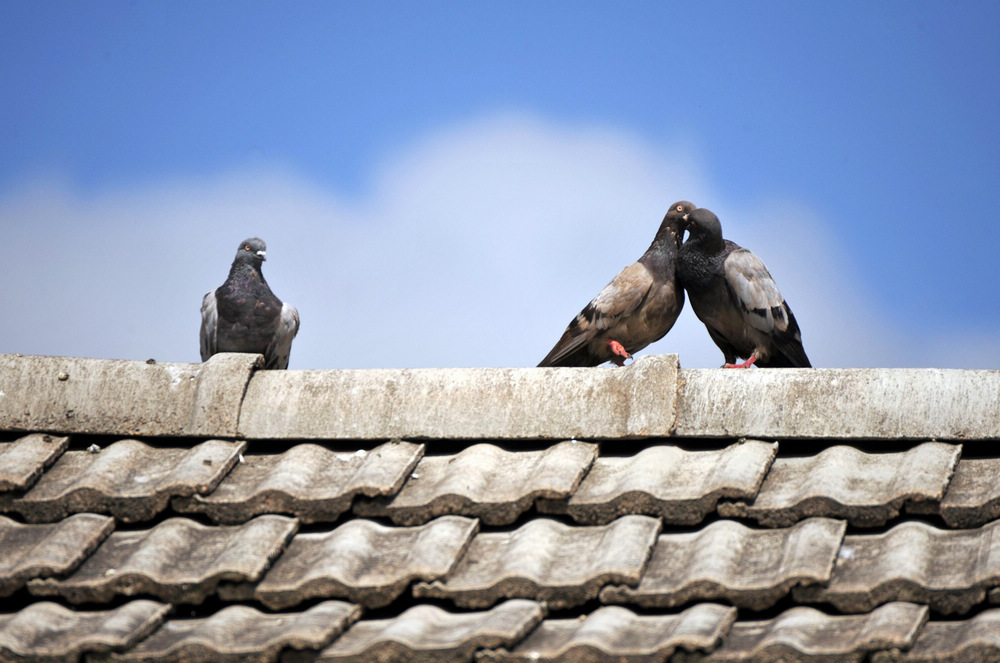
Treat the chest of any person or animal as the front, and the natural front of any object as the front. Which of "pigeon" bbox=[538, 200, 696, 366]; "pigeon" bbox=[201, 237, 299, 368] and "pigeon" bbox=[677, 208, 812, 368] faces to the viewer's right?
"pigeon" bbox=[538, 200, 696, 366]

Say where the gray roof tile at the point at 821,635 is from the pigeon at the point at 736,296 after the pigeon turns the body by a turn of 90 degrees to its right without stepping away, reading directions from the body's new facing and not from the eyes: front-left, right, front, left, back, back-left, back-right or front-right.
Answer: back-left

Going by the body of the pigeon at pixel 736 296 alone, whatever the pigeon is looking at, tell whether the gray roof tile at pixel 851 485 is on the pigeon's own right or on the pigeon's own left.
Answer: on the pigeon's own left

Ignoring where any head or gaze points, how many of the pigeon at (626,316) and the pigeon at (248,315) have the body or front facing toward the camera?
1

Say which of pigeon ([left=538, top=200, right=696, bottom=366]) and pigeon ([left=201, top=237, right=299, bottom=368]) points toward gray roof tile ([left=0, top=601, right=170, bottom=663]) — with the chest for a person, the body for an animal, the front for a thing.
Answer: pigeon ([left=201, top=237, right=299, bottom=368])

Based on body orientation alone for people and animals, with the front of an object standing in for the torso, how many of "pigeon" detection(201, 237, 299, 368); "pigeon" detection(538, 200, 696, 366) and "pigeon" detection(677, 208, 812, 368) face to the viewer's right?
1

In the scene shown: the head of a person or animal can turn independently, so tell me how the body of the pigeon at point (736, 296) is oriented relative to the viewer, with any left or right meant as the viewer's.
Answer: facing the viewer and to the left of the viewer

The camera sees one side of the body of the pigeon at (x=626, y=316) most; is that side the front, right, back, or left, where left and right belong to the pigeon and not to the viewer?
right

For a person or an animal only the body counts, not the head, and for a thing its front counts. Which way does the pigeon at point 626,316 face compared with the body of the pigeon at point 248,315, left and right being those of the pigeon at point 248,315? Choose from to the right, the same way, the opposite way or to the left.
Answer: to the left

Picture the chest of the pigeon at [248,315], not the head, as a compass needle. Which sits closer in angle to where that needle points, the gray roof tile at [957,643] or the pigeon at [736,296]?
the gray roof tile

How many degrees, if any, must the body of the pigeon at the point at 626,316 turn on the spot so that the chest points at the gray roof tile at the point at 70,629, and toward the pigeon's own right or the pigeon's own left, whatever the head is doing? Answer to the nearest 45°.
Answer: approximately 90° to the pigeon's own right

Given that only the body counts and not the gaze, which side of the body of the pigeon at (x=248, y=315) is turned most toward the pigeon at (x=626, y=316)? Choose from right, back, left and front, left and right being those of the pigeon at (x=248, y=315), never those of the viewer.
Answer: left

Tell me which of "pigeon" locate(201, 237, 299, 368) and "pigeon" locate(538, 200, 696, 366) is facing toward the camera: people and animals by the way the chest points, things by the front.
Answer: "pigeon" locate(201, 237, 299, 368)

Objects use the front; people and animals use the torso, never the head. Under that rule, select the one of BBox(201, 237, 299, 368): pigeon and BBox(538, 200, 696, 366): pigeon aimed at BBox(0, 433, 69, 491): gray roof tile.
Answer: BBox(201, 237, 299, 368): pigeon

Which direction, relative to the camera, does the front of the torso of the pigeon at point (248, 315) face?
toward the camera

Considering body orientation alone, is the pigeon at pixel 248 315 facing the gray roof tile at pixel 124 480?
yes

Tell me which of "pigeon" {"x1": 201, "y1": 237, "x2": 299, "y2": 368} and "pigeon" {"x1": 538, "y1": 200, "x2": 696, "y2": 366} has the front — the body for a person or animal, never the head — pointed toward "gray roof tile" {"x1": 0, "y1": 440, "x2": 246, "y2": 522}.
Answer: "pigeon" {"x1": 201, "y1": 237, "x2": 299, "y2": 368}

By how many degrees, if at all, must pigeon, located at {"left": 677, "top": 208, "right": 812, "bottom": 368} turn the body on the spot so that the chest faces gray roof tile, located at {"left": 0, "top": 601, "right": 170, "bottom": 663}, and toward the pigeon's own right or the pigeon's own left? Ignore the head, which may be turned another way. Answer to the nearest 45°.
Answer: approximately 45° to the pigeon's own left

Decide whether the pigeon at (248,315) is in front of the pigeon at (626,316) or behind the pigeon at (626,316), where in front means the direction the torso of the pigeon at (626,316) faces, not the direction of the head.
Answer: behind

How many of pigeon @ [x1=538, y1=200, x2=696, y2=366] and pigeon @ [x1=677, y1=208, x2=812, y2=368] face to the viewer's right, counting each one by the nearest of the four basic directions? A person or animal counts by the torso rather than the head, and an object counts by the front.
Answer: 1
